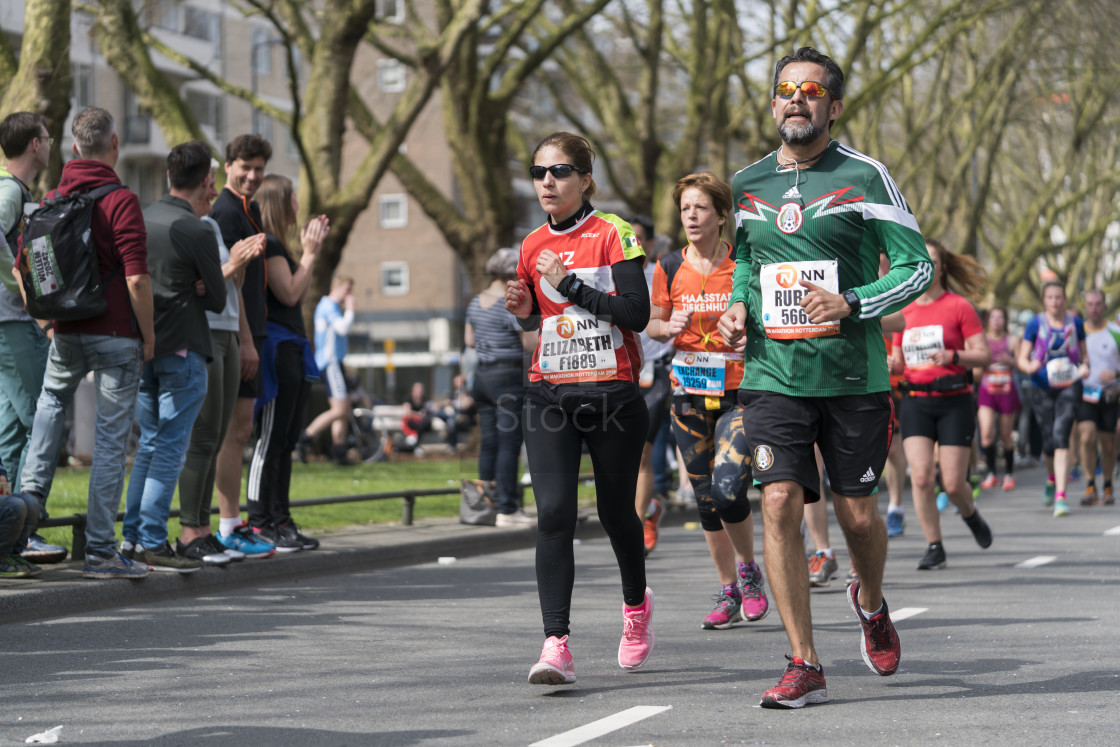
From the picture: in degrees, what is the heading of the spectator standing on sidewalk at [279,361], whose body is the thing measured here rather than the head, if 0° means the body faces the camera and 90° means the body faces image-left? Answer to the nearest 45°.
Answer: approximately 270°

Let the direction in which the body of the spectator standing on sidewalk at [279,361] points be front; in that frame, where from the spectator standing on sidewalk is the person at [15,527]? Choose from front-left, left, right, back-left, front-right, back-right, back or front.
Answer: back-right

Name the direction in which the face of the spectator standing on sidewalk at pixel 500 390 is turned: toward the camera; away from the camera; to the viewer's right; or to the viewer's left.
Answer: away from the camera

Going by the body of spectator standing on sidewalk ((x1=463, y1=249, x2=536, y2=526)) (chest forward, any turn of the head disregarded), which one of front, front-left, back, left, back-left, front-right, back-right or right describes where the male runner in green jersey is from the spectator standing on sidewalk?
back-right

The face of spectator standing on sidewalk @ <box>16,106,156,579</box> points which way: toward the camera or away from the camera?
away from the camera

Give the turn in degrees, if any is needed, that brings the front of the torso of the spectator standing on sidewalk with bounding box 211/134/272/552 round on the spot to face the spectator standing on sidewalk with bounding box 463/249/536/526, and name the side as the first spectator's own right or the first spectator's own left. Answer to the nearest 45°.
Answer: approximately 90° to the first spectator's own left

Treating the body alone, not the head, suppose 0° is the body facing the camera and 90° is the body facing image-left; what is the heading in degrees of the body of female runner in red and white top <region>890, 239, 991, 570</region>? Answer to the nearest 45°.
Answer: approximately 45°

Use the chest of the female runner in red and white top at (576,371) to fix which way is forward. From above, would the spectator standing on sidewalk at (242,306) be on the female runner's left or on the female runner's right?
on the female runner's right

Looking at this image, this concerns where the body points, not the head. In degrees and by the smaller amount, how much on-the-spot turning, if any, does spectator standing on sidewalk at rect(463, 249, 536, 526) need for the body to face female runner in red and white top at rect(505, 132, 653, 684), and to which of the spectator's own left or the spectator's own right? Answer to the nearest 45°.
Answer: approximately 135° to the spectator's own right

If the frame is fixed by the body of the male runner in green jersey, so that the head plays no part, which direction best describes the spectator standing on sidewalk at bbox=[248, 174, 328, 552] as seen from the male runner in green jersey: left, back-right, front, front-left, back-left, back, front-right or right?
right

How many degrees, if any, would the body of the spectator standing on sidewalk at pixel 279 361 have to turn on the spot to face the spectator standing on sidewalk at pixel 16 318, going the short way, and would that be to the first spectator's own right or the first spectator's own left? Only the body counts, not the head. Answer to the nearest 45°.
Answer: approximately 135° to the first spectator's own right

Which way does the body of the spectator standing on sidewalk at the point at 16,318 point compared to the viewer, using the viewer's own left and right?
facing to the right of the viewer

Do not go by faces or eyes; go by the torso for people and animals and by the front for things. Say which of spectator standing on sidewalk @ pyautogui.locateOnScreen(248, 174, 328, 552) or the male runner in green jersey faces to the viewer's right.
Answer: the spectator standing on sidewalk

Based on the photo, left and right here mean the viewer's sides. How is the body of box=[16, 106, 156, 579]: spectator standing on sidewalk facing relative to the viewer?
facing away from the viewer and to the right of the viewer

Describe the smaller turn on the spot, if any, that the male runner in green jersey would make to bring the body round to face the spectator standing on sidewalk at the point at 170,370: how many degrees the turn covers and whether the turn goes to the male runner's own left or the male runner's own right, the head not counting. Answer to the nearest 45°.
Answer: approximately 90° to the male runner's own right

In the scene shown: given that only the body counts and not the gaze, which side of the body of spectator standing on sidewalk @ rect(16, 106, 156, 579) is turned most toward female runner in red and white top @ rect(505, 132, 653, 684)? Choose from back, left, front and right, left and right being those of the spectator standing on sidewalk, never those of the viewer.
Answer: right
